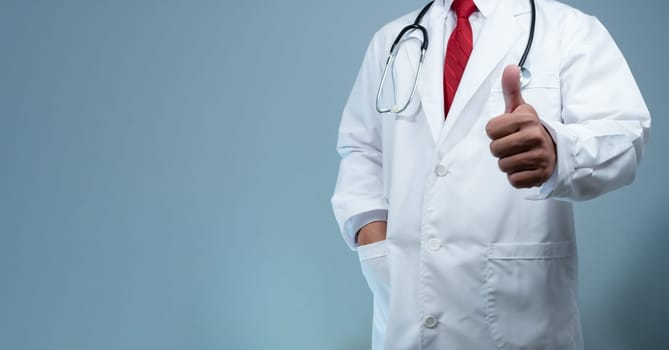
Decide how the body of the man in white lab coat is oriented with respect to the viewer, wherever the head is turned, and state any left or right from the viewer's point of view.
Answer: facing the viewer and to the left of the viewer
